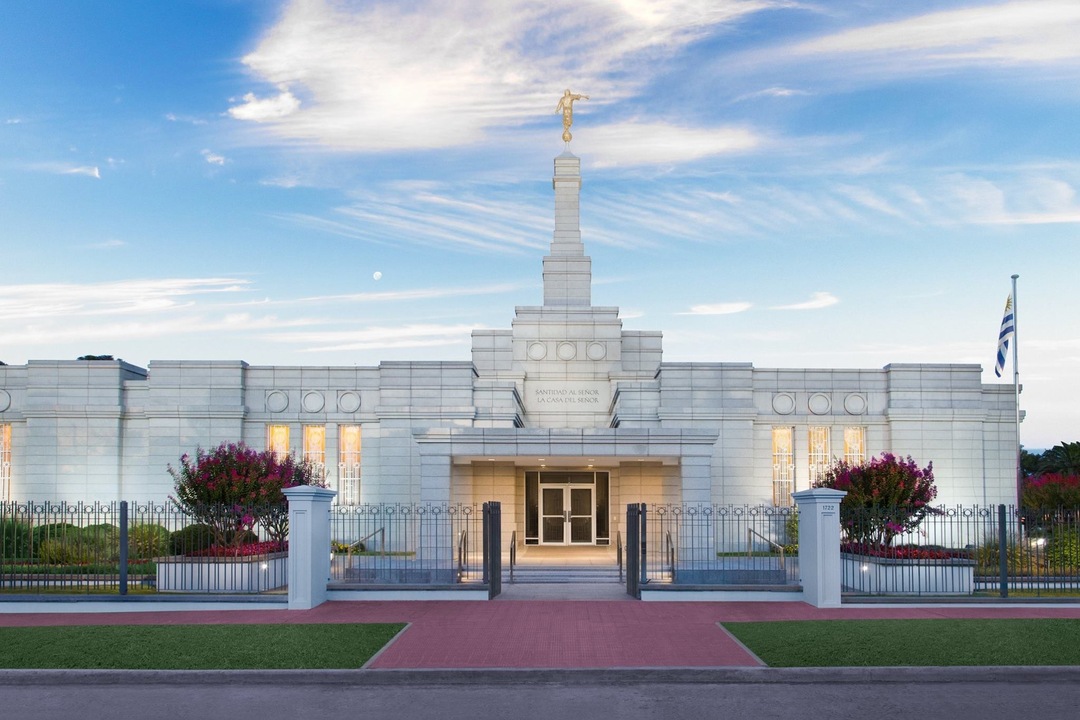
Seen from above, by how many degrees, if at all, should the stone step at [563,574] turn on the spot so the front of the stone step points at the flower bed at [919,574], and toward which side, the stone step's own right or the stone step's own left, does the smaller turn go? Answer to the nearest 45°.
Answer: approximately 45° to the stone step's own left

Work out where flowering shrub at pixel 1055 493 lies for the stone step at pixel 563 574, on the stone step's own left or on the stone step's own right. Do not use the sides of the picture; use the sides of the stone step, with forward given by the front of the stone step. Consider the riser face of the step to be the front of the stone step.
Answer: on the stone step's own left

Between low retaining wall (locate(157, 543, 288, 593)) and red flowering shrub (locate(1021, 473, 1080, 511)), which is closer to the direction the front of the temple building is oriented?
the low retaining wall

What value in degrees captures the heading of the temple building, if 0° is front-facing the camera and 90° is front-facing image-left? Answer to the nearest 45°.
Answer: approximately 0°

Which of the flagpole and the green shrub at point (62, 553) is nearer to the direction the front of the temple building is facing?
the green shrub

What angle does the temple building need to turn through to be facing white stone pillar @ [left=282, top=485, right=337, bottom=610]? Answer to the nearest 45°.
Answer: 0° — it already faces it
